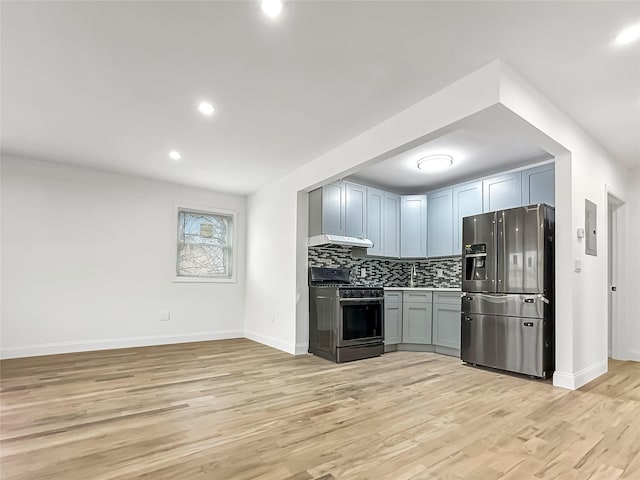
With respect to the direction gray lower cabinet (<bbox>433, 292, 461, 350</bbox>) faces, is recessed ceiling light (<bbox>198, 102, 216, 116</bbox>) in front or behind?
in front

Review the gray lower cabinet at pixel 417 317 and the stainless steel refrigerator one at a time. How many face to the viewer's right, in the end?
0

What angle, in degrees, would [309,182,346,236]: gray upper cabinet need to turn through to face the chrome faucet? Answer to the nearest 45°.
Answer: approximately 90° to its left

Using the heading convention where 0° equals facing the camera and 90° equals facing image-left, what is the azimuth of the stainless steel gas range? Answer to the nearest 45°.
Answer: approximately 315°

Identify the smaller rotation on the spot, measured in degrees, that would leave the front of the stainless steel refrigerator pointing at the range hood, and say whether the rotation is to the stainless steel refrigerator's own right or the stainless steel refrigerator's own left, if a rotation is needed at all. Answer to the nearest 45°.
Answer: approximately 45° to the stainless steel refrigerator's own right

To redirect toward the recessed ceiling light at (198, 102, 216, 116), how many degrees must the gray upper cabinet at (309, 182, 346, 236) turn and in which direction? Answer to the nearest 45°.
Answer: approximately 90° to its right

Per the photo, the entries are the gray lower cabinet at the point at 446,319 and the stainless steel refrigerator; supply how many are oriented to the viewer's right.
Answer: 0

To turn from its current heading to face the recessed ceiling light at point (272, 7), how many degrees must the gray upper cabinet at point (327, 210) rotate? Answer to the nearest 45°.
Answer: approximately 45° to its right
